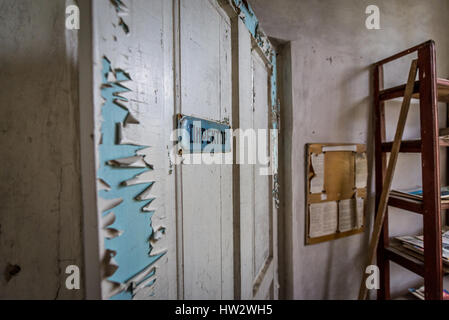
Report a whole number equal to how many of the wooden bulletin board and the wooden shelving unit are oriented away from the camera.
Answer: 0

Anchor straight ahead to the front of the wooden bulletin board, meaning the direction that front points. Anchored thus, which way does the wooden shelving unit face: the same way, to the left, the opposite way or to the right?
the same way

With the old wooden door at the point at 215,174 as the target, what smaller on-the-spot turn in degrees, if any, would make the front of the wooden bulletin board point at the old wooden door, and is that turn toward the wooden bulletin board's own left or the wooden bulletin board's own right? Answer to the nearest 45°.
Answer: approximately 45° to the wooden bulletin board's own right

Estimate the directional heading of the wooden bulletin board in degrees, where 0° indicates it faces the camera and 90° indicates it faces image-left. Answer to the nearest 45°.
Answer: approximately 315°

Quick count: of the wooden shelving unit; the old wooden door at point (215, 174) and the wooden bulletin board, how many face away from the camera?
0

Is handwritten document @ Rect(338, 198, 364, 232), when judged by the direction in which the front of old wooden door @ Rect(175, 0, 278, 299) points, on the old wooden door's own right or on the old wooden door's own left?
on the old wooden door's own left

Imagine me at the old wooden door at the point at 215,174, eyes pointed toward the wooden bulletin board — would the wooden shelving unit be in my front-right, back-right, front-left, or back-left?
front-right

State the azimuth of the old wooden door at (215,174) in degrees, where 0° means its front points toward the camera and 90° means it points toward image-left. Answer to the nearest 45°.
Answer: approximately 315°

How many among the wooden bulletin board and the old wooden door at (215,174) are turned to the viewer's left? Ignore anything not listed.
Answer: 0

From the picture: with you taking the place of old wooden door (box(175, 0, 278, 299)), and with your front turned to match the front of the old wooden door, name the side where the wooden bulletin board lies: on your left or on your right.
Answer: on your left
